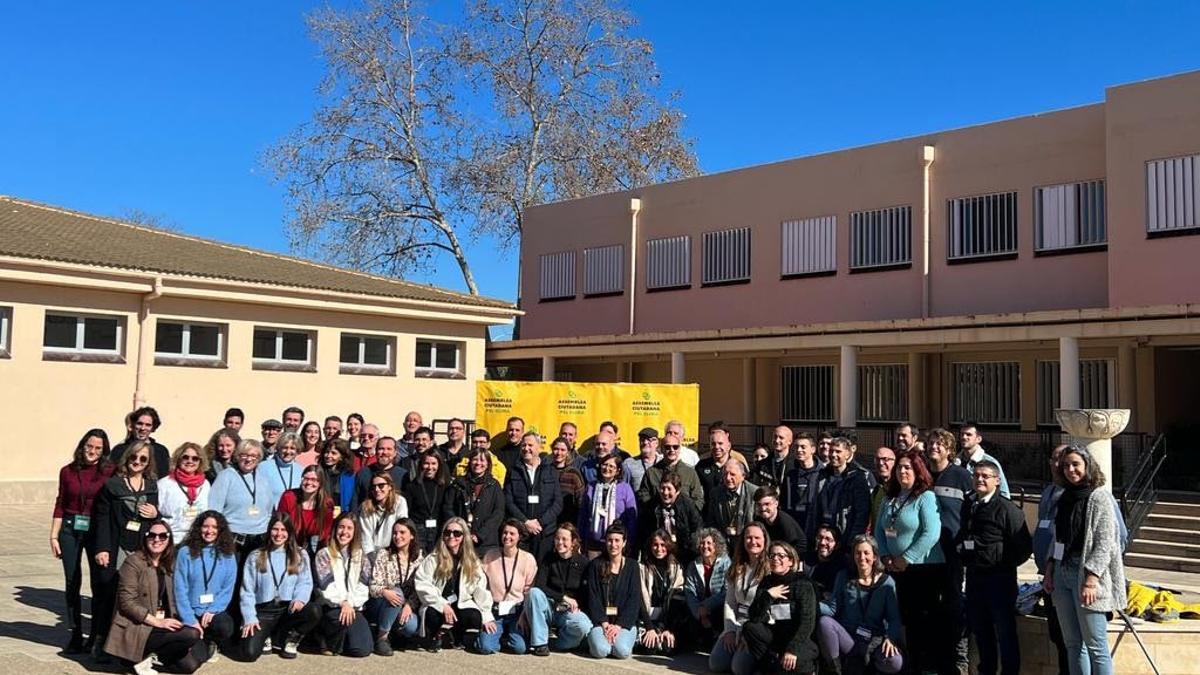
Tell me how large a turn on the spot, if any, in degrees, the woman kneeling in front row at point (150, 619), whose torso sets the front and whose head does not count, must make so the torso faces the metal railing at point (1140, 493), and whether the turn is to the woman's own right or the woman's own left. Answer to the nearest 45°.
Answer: approximately 45° to the woman's own left

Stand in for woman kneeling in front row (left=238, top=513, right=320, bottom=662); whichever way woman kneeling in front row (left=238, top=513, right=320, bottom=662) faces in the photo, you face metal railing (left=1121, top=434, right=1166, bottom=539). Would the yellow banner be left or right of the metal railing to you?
left

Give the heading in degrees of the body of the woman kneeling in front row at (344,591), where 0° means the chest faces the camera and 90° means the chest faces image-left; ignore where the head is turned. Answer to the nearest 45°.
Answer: approximately 0°

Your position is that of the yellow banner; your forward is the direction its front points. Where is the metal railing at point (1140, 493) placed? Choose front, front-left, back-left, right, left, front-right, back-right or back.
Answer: left

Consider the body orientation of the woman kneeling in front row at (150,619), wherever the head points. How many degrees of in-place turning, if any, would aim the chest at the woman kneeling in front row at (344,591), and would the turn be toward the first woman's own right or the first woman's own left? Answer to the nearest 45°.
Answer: approximately 45° to the first woman's own left

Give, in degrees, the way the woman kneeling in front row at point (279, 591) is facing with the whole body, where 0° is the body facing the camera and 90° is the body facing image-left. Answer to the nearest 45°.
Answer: approximately 0°
